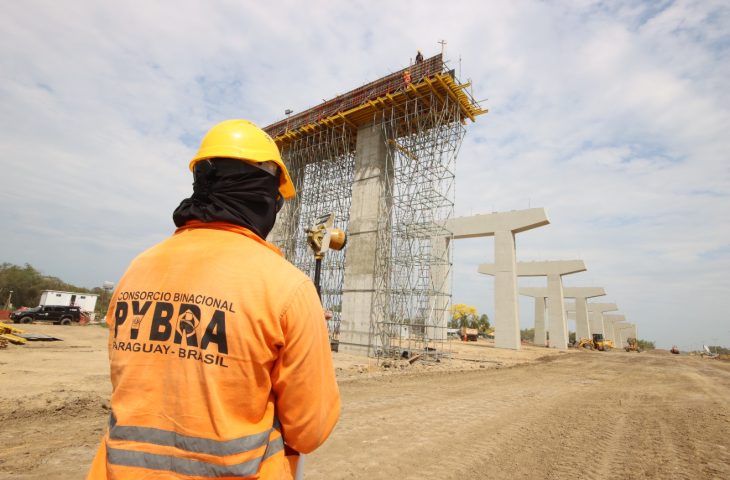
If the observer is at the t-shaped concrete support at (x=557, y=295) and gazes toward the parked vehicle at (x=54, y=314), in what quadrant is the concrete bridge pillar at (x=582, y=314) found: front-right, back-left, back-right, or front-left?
back-right

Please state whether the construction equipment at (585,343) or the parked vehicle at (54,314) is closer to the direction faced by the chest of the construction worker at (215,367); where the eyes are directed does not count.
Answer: the construction equipment

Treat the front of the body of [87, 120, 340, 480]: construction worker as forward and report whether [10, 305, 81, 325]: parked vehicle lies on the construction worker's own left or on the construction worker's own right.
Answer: on the construction worker's own left

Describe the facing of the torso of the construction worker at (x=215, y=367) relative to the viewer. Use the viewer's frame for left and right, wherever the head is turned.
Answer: facing away from the viewer and to the right of the viewer

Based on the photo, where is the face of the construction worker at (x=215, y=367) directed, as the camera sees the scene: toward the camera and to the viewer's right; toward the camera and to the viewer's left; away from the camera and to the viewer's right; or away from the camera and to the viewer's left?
away from the camera and to the viewer's right
